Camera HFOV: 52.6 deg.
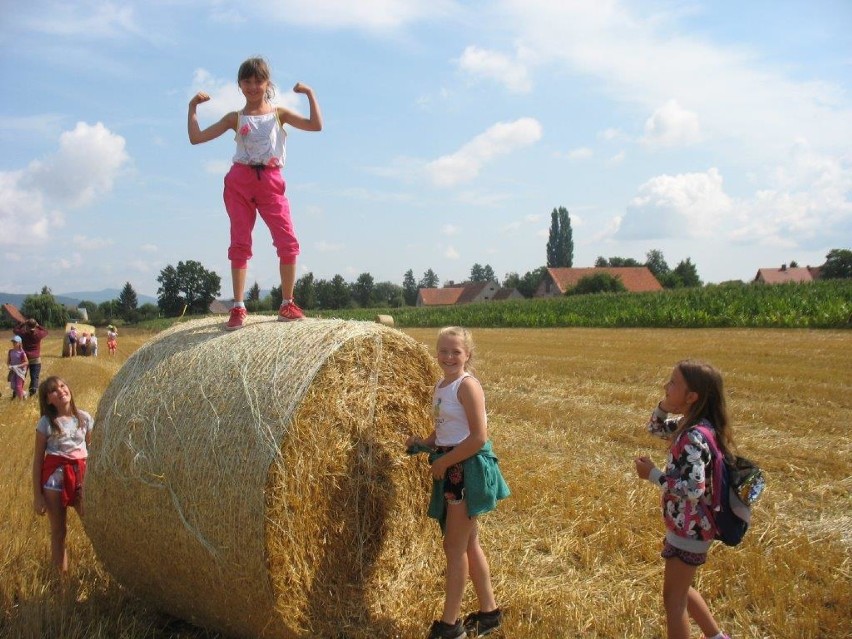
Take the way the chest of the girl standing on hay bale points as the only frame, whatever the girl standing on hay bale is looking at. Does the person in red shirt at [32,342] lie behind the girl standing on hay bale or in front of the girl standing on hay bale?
behind

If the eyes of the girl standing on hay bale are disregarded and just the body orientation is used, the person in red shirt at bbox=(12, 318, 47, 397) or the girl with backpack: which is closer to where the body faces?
the girl with backpack

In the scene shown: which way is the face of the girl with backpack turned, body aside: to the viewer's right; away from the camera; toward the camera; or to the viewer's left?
to the viewer's left

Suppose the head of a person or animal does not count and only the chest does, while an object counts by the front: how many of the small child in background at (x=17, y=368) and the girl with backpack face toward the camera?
1

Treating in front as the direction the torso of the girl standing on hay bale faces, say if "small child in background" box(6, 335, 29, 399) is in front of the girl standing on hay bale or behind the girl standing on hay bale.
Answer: behind

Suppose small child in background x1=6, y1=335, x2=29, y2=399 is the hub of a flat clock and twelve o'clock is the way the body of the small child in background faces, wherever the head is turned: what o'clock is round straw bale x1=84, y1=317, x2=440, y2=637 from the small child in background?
The round straw bale is roughly at 12 o'clock from the small child in background.

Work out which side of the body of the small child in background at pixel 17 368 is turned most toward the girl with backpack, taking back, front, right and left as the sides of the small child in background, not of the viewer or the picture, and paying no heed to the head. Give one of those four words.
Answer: front

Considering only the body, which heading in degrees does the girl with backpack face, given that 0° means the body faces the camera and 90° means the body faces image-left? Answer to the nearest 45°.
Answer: approximately 90°

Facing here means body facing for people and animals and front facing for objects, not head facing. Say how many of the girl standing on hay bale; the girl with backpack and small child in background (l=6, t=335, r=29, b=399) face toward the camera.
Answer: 2

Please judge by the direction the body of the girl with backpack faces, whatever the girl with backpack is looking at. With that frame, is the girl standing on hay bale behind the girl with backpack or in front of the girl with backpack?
in front

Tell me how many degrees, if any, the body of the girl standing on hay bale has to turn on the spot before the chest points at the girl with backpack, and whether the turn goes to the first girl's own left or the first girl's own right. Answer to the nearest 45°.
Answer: approximately 45° to the first girl's own left

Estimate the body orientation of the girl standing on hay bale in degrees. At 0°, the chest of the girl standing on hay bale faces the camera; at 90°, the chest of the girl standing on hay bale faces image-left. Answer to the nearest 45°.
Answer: approximately 0°

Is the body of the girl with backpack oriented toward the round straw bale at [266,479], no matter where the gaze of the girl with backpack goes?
yes
